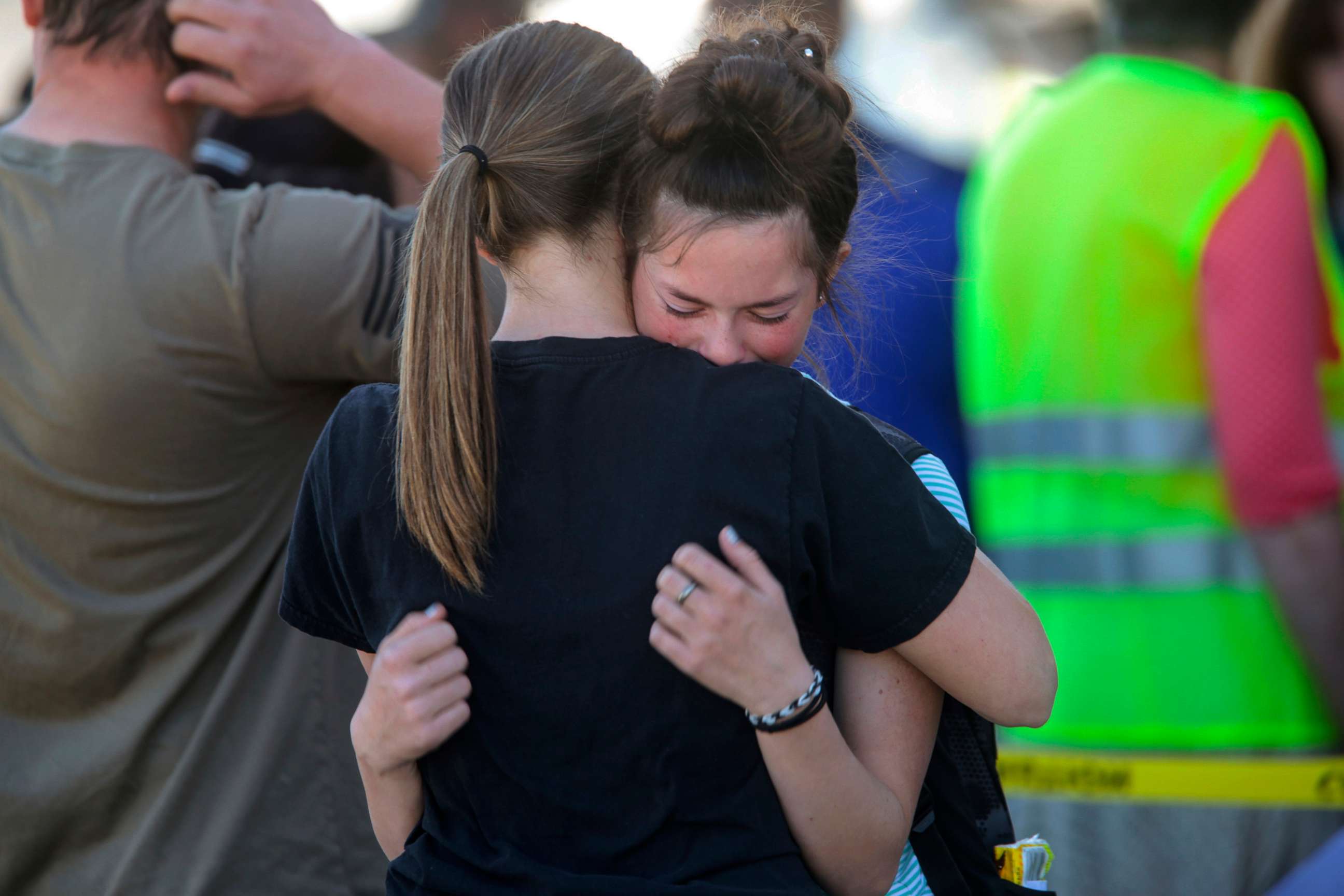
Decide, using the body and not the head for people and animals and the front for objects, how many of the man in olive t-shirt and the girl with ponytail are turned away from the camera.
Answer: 2

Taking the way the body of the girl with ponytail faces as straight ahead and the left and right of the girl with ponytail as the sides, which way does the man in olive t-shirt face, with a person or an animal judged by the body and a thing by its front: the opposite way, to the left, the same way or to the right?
the same way

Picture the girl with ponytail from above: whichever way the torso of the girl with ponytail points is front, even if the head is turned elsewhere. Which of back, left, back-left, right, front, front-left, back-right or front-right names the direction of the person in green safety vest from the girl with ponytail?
front-right

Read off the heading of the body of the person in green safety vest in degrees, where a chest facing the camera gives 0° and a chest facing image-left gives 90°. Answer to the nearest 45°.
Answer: approximately 225°

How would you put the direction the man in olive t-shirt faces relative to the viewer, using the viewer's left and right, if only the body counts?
facing away from the viewer

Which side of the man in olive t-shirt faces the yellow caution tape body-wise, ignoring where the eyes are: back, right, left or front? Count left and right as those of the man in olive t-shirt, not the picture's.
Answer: right

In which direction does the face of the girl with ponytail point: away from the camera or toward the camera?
away from the camera

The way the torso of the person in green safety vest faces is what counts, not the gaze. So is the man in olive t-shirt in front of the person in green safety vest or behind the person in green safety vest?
behind

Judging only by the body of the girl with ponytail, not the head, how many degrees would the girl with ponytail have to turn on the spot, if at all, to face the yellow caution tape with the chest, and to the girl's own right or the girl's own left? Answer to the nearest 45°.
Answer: approximately 45° to the girl's own right

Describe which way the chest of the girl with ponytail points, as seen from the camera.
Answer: away from the camera

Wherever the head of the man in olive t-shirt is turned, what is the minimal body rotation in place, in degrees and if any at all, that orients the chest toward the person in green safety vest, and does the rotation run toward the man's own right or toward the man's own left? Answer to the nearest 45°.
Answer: approximately 90° to the man's own right
